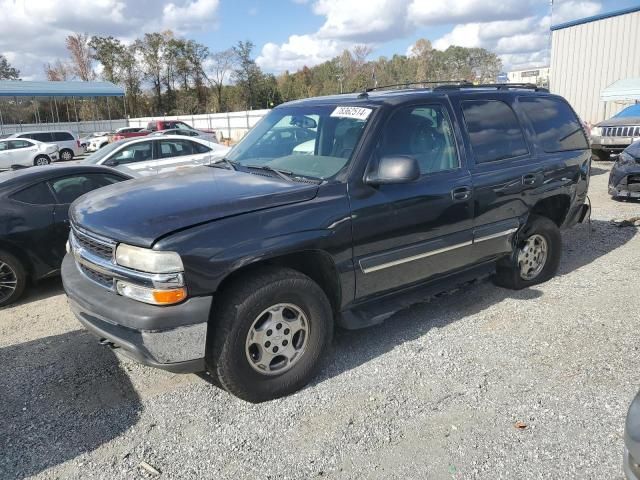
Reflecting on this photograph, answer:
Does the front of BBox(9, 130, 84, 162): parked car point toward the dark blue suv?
no

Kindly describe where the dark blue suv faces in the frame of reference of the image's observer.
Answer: facing the viewer and to the left of the viewer

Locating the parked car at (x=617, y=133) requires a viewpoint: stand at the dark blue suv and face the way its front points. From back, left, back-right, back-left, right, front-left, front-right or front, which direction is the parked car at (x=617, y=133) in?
back

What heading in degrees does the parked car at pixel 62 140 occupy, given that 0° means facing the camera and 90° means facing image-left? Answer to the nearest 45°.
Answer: approximately 90°

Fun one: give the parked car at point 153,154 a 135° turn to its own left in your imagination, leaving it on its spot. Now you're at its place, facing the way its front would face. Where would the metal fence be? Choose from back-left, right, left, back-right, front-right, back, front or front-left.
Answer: left

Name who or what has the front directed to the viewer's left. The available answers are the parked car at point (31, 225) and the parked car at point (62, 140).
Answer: the parked car at point (62, 140)

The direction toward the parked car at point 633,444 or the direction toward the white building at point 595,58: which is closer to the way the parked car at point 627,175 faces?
the parked car

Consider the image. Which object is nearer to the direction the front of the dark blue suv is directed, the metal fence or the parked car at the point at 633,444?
the parked car

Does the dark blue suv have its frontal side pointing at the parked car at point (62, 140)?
no

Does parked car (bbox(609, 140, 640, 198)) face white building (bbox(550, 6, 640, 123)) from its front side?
no

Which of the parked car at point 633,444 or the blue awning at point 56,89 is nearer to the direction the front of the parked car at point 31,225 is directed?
the blue awning

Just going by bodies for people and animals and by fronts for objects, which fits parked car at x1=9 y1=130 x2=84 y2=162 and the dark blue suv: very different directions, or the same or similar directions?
same or similar directions
